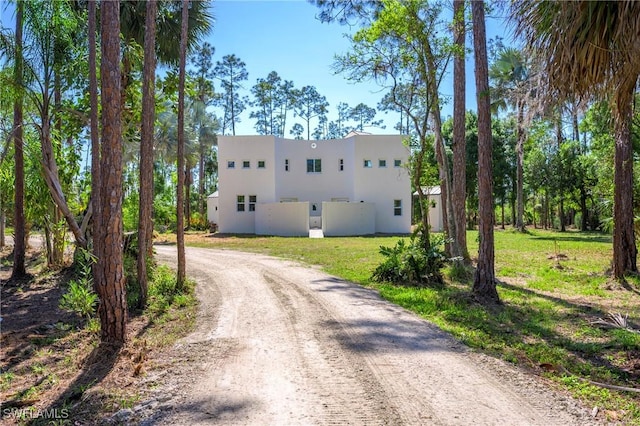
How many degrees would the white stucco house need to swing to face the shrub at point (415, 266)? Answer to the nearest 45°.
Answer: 0° — it already faces it

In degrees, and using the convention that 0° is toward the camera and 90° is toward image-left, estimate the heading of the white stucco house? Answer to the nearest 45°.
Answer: approximately 0°

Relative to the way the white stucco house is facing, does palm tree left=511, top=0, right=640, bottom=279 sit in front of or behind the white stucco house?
in front
